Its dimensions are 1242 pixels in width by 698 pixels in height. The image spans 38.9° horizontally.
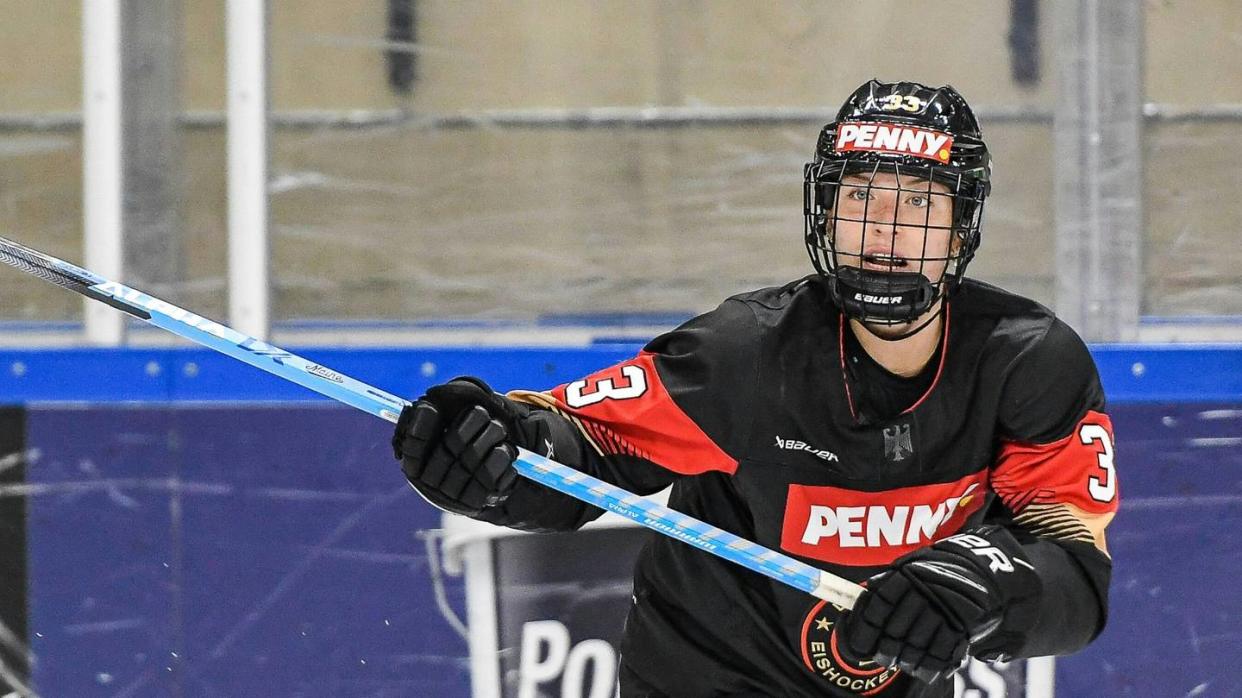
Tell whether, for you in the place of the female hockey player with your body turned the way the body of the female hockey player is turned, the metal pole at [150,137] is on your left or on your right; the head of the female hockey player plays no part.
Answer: on your right

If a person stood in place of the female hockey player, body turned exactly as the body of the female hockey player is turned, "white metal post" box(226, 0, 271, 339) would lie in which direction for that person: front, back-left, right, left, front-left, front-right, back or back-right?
back-right

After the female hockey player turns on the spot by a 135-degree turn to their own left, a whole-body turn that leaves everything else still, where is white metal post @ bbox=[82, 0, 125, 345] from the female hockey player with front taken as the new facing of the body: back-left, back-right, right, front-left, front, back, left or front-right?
left

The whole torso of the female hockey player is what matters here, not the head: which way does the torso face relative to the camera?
toward the camera
